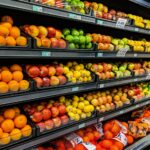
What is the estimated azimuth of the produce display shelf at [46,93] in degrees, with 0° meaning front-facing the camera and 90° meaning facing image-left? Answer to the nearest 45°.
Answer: approximately 315°

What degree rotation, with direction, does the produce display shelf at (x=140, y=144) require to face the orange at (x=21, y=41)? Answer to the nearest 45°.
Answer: approximately 90° to its right

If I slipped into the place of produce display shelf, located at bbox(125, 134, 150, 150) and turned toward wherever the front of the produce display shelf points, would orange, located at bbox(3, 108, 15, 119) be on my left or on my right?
on my right
